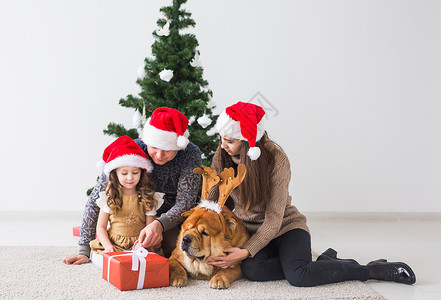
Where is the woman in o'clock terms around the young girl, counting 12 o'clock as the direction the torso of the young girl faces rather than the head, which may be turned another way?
The woman is roughly at 10 o'clock from the young girl.

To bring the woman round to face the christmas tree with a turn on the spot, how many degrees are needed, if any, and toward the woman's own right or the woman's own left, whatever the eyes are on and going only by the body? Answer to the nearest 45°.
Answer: approximately 90° to the woman's own right

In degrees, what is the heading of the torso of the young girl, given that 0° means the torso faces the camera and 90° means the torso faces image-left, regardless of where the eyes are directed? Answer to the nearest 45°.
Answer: approximately 0°

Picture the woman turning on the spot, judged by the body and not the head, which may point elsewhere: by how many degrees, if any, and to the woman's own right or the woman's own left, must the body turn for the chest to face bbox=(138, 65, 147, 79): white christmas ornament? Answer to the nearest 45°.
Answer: approximately 90° to the woman's own right

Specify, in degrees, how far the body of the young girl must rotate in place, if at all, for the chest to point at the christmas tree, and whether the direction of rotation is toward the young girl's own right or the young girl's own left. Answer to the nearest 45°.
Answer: approximately 135° to the young girl's own left

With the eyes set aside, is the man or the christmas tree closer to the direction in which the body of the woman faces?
the man

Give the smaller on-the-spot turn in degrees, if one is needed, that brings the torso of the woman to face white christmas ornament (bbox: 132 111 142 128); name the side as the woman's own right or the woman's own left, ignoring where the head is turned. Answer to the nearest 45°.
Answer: approximately 90° to the woman's own right
